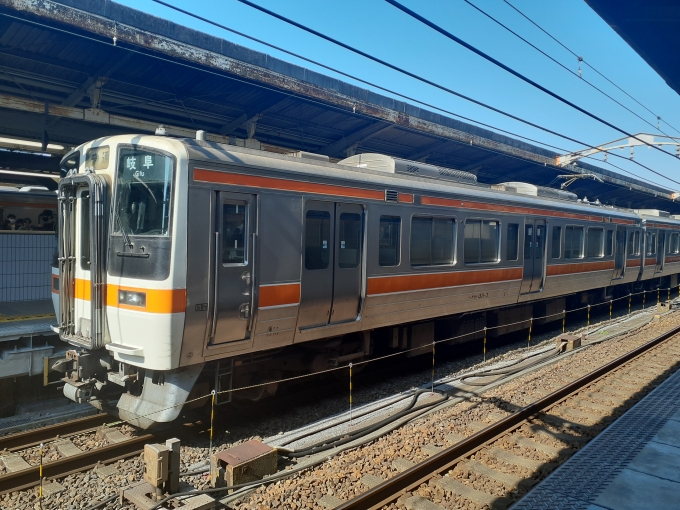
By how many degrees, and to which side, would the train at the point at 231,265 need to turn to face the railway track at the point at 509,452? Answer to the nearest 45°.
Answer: approximately 135° to its left

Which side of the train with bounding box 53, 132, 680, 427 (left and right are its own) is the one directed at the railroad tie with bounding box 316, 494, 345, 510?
left
